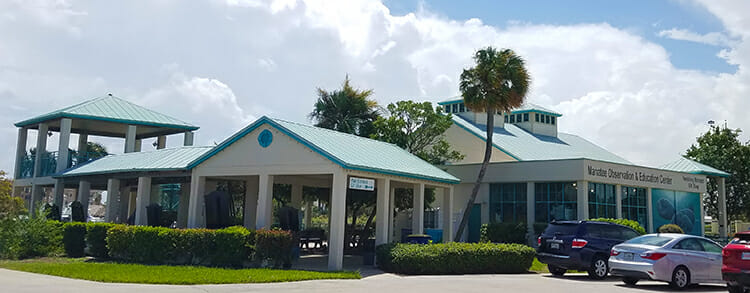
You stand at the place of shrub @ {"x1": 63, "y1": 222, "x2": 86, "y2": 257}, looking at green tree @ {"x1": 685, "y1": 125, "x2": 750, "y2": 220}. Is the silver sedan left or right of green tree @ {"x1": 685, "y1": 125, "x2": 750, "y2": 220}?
right

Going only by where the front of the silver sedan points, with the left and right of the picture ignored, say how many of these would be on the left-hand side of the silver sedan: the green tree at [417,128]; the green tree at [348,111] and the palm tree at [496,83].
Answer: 3

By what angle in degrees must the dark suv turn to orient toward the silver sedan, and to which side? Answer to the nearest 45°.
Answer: approximately 90° to its right

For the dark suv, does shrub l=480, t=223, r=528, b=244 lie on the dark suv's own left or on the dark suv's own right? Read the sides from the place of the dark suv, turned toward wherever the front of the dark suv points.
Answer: on the dark suv's own left

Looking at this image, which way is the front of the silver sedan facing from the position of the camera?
facing away from the viewer and to the right of the viewer

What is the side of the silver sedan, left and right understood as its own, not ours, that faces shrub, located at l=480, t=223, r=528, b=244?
left

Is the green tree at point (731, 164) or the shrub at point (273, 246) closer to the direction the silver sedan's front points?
the green tree

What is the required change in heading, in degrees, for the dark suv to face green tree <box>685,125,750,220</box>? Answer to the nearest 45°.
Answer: approximately 45° to its left

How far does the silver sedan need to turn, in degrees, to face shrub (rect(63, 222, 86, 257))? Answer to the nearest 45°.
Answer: approximately 135° to its left

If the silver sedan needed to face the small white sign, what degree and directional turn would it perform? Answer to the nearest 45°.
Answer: approximately 135° to its left

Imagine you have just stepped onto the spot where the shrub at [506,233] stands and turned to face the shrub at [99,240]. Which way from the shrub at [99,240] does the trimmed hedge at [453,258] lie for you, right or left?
left
